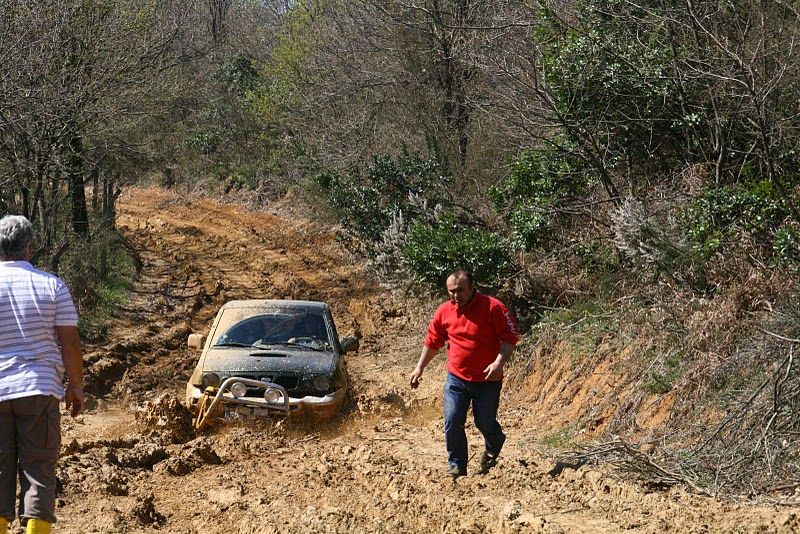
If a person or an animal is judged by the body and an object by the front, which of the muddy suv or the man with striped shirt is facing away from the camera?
the man with striped shirt

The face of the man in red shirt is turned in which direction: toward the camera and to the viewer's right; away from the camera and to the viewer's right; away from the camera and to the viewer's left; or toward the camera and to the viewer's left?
toward the camera and to the viewer's left

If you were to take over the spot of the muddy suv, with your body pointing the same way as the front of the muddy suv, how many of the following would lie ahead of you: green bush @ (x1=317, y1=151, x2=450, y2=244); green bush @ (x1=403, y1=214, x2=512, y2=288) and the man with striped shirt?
1

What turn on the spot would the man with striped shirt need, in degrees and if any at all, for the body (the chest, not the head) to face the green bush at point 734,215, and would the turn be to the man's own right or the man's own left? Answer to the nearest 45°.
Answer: approximately 45° to the man's own right

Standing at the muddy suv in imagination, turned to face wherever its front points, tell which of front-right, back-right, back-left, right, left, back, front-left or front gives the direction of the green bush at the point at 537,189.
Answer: back-left

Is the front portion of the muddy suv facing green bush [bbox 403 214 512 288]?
no

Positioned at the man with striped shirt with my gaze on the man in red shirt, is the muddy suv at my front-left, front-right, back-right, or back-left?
front-left

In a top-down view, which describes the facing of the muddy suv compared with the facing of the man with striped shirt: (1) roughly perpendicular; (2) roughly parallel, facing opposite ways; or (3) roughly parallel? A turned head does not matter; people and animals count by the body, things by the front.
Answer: roughly parallel, facing opposite ways

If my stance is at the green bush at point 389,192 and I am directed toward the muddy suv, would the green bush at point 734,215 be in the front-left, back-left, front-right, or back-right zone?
front-left

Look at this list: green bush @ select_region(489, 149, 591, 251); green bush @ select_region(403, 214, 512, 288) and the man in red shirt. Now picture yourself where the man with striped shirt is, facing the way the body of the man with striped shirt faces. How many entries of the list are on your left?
0

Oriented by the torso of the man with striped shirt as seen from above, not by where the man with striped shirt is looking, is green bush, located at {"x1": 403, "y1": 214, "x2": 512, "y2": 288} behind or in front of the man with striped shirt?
in front

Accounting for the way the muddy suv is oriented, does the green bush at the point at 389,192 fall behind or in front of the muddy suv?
behind

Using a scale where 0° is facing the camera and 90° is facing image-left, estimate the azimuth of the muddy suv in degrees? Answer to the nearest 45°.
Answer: approximately 0°

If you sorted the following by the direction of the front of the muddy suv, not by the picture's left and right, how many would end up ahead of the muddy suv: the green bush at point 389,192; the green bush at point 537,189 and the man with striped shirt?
1

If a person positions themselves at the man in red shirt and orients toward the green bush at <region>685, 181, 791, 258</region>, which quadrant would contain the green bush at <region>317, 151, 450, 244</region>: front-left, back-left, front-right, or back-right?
front-left

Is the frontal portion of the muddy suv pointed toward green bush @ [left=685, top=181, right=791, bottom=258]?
no

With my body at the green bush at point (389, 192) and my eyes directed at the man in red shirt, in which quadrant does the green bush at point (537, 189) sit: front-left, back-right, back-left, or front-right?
front-left

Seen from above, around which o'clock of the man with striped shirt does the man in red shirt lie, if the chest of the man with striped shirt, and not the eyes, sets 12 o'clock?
The man in red shirt is roughly at 2 o'clock from the man with striped shirt.

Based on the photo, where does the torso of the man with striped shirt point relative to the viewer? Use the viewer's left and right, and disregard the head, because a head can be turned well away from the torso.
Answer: facing away from the viewer

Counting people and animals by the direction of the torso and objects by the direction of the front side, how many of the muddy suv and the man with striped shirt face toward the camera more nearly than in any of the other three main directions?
1
